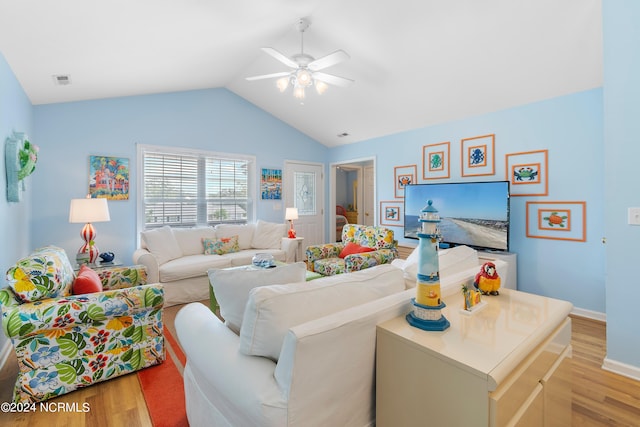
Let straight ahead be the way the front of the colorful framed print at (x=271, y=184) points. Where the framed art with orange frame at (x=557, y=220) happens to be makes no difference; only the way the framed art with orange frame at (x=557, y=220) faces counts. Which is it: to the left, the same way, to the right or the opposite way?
to the right

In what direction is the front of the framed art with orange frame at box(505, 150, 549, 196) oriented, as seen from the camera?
facing the viewer and to the left of the viewer

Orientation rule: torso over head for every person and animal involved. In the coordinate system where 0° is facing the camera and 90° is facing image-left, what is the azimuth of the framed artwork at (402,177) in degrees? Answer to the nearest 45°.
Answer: approximately 45°

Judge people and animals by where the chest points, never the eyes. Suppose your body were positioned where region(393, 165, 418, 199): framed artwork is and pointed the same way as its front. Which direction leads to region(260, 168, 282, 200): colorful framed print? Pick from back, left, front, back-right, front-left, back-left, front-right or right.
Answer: front-right

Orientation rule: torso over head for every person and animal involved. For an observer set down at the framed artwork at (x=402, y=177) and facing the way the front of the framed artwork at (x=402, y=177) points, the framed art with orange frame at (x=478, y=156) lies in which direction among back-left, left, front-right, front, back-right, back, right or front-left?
left

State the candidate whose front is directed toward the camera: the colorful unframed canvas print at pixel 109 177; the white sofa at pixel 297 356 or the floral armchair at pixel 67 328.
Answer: the colorful unframed canvas print

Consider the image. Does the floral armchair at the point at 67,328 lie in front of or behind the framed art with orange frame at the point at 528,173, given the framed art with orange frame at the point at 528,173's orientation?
in front

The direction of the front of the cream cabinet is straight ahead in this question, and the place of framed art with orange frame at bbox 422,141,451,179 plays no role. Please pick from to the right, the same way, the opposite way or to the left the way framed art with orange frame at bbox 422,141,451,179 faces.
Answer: to the right

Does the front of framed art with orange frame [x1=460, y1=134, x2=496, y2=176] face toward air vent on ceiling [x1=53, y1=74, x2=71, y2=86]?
yes

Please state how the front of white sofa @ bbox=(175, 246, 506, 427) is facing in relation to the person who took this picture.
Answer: facing away from the viewer and to the left of the viewer

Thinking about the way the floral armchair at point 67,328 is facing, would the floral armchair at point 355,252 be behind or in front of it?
in front

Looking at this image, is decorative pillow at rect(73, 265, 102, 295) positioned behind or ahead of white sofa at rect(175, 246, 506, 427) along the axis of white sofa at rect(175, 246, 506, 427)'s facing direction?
ahead
